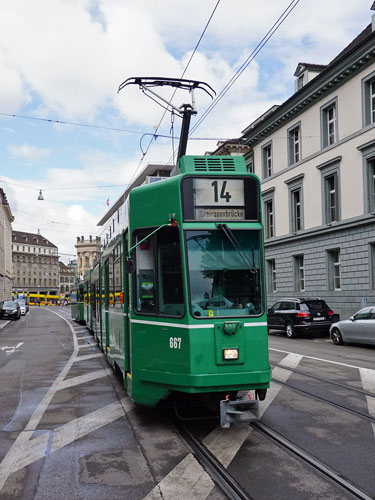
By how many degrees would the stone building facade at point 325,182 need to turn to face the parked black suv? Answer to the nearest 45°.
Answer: approximately 45° to its left

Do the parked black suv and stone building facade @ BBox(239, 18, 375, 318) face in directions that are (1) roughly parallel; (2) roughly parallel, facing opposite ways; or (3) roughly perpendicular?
roughly perpendicular

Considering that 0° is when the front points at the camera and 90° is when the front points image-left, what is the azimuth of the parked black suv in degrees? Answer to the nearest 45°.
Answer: approximately 135°

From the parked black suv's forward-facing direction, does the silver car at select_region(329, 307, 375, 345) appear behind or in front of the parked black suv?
behind

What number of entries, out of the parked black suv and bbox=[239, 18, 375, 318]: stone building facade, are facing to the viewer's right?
0

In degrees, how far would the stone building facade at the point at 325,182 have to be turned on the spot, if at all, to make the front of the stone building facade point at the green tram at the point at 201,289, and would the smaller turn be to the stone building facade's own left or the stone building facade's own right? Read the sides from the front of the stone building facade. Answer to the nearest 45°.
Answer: approximately 45° to the stone building facade's own left
